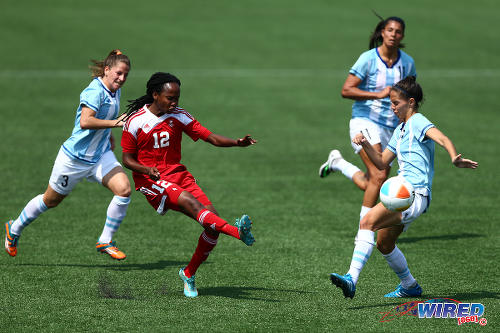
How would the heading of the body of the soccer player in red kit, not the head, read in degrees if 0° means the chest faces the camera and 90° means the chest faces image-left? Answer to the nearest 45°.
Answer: approximately 315°

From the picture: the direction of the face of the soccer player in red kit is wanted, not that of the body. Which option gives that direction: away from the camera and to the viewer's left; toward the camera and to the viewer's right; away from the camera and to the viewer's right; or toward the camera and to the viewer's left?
toward the camera and to the viewer's right
